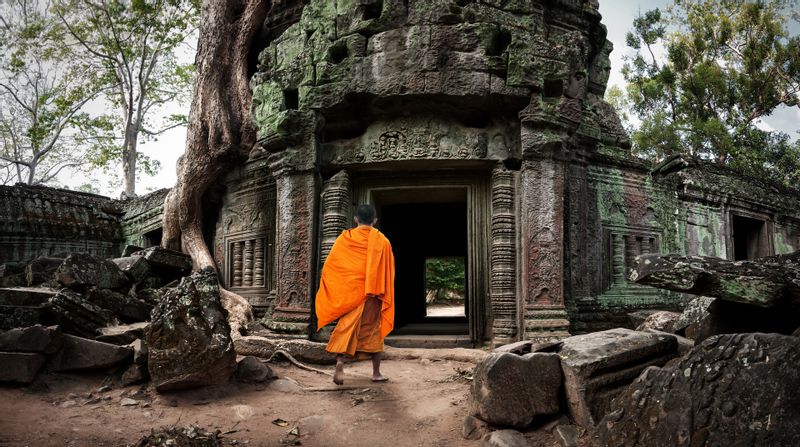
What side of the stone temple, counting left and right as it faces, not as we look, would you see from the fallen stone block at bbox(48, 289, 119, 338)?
right

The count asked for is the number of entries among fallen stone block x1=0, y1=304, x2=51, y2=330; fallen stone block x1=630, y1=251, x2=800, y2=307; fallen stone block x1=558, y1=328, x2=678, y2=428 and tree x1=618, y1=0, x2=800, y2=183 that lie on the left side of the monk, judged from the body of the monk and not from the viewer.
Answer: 1

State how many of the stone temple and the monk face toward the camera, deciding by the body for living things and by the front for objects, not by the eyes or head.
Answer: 1

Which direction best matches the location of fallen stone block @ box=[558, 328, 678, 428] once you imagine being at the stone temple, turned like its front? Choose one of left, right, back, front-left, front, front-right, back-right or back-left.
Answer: front

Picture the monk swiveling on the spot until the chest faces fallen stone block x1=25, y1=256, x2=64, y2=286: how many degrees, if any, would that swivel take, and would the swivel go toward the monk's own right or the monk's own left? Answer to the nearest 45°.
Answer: approximately 45° to the monk's own left

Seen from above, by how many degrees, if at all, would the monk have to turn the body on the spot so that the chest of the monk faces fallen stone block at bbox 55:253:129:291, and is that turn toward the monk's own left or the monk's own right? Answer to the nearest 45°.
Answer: approximately 45° to the monk's own left

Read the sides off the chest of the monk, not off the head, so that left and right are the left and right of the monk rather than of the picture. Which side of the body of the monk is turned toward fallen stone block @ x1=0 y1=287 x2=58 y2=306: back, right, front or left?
left

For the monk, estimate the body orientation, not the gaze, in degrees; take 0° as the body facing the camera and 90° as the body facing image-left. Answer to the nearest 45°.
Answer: approximately 180°

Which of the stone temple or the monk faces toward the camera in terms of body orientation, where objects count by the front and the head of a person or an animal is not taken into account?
the stone temple

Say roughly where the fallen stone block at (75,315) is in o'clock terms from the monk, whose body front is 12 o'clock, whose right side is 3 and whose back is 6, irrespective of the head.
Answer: The fallen stone block is roughly at 9 o'clock from the monk.

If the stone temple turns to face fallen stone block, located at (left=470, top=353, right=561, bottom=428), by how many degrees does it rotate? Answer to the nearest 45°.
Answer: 0° — it already faces it

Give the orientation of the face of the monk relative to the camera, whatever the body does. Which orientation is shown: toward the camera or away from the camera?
away from the camera

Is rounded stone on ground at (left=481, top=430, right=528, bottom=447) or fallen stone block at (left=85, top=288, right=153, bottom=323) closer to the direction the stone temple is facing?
the rounded stone on ground

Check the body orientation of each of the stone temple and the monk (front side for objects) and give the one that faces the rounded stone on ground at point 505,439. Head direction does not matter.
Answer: the stone temple

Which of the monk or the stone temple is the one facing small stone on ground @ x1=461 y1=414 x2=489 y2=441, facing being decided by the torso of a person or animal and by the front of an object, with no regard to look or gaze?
the stone temple

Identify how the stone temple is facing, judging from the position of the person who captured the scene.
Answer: facing the viewer

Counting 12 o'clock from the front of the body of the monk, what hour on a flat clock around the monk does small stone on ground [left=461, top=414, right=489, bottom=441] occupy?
The small stone on ground is roughly at 5 o'clock from the monk.

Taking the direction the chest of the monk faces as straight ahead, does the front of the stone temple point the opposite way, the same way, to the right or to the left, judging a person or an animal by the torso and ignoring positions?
the opposite way
